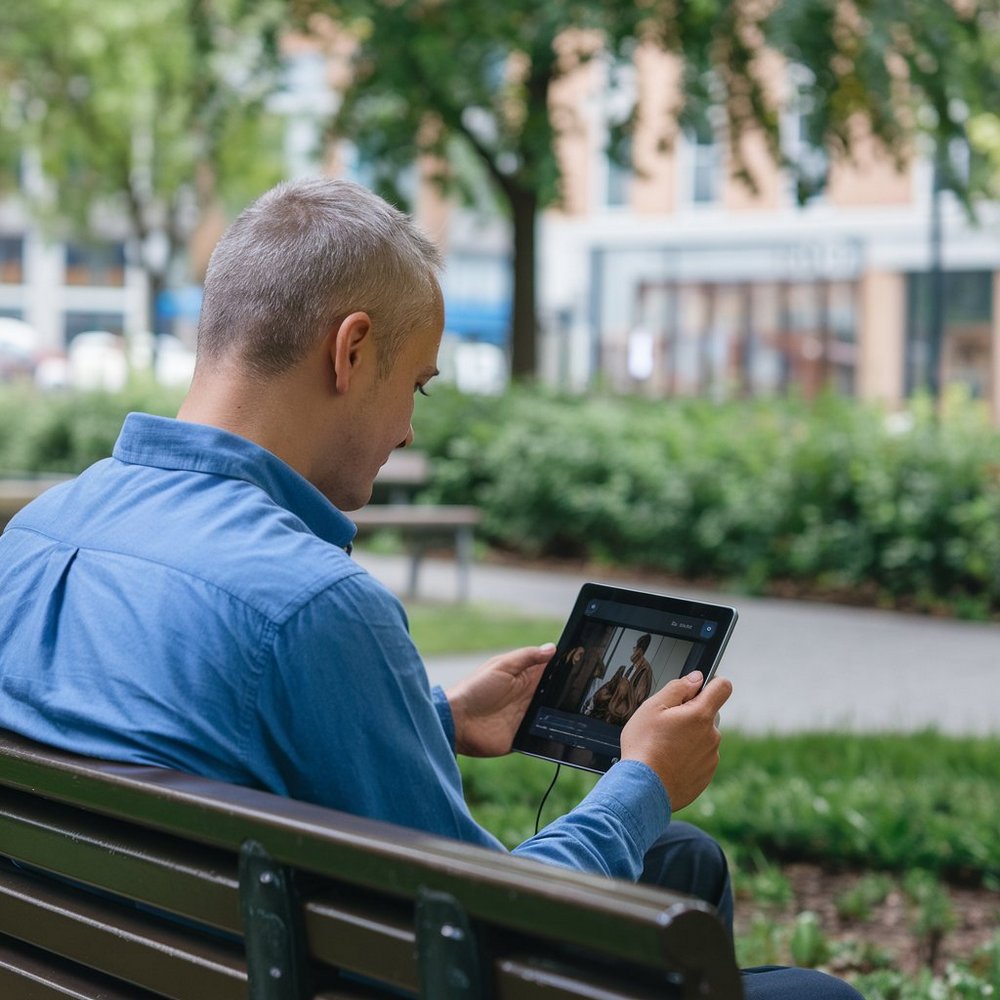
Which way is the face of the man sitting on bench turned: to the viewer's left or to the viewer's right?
to the viewer's right

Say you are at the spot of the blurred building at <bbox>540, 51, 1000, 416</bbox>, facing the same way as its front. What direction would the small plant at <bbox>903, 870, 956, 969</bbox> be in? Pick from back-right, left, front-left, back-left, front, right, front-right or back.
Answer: front

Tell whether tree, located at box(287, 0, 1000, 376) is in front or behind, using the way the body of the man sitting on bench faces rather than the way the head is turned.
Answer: in front

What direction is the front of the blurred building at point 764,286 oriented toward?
toward the camera

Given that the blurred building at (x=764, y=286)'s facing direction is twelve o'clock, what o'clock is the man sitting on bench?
The man sitting on bench is roughly at 12 o'clock from the blurred building.

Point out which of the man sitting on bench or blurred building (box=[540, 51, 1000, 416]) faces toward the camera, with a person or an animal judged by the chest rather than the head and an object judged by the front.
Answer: the blurred building

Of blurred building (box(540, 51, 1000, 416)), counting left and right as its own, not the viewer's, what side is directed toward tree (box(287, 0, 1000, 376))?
front

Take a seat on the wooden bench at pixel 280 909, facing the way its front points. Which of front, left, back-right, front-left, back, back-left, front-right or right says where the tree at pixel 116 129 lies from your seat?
front-left

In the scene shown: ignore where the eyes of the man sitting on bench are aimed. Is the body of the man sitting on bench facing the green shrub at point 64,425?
no

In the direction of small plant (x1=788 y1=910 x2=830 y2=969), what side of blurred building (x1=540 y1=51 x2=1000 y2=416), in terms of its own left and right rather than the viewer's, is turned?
front

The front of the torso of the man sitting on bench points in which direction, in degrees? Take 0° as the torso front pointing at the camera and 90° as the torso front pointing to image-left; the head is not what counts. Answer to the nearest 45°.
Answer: approximately 225°

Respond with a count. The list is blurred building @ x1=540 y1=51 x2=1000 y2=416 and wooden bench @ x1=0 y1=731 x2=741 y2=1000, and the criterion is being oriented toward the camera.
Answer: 1

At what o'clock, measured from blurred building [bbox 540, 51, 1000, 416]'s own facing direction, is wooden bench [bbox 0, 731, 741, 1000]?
The wooden bench is roughly at 12 o'clock from the blurred building.

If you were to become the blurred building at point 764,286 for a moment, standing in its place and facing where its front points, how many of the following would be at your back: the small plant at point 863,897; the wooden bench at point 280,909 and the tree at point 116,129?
0

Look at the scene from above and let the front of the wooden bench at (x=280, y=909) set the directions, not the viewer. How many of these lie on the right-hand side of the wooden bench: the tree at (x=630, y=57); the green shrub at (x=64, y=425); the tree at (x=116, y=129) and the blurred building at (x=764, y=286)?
0

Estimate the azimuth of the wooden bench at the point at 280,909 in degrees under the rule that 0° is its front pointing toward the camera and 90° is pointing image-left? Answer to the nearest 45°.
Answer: approximately 225°
